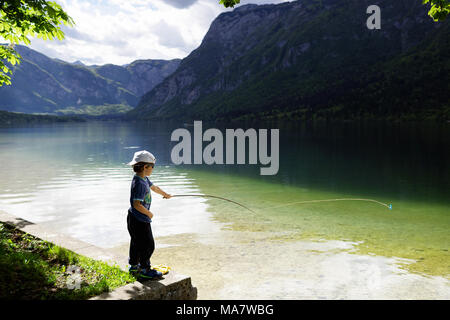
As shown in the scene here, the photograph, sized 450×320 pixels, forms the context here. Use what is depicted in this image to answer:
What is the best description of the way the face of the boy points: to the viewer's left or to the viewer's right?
to the viewer's right

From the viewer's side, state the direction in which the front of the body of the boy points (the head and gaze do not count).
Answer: to the viewer's right

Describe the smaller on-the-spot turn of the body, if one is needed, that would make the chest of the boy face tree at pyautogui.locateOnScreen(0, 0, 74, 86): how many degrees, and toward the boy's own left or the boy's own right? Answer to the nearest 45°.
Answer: approximately 135° to the boy's own left
